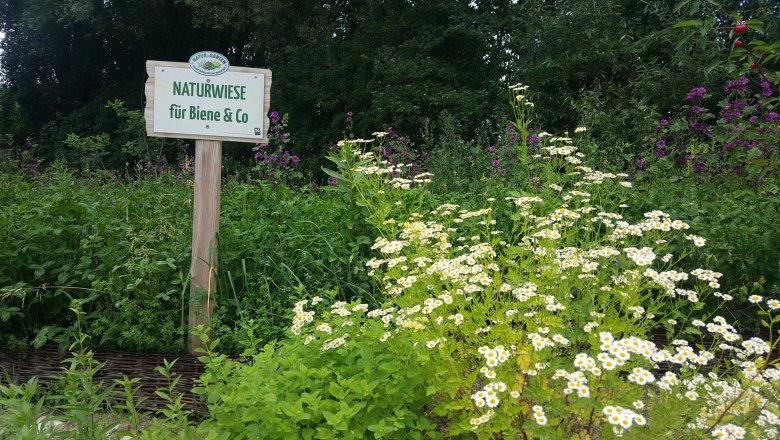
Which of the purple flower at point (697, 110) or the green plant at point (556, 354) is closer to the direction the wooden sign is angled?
the green plant

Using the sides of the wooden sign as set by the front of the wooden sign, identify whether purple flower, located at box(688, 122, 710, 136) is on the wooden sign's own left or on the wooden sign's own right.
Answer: on the wooden sign's own left

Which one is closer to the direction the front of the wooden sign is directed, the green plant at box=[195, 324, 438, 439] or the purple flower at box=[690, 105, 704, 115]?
the green plant

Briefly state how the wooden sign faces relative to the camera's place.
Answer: facing the viewer

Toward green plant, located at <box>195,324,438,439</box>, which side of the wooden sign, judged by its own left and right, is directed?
front

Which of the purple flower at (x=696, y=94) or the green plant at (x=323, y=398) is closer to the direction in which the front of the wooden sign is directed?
the green plant

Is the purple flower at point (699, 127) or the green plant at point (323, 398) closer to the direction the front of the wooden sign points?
the green plant

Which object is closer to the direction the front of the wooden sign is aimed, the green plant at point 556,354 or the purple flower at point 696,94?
the green plant

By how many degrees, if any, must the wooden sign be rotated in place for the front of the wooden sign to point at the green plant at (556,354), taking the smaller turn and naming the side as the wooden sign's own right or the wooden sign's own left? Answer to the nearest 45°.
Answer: approximately 45° to the wooden sign's own left
